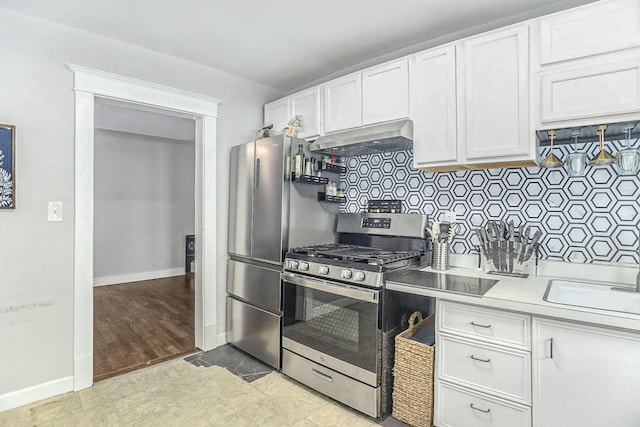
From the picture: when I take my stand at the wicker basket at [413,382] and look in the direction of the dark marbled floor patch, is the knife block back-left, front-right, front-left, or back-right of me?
back-right

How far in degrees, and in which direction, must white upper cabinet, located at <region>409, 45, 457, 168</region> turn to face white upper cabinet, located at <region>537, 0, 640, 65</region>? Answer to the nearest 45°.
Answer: approximately 135° to its left

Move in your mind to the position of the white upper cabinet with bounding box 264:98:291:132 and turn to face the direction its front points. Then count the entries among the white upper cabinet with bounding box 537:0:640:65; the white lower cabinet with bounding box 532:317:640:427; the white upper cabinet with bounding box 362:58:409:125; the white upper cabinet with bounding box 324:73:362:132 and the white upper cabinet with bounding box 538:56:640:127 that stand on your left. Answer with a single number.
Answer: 5

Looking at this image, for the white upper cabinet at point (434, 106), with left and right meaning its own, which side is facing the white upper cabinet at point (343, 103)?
right

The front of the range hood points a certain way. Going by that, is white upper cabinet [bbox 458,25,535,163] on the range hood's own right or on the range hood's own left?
on the range hood's own left

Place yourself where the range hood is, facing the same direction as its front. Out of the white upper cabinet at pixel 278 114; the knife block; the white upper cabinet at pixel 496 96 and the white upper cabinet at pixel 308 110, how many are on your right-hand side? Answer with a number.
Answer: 2

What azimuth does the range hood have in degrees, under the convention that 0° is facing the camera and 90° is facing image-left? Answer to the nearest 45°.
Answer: approximately 45°

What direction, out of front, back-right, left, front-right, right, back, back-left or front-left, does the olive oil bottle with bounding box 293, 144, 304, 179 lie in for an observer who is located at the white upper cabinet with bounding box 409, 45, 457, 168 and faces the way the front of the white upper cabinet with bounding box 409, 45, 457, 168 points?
front-right

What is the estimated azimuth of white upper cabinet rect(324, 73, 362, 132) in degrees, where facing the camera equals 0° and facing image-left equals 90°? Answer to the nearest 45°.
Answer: approximately 45°

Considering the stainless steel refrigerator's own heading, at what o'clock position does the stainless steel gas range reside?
The stainless steel gas range is roughly at 9 o'clock from the stainless steel refrigerator.
